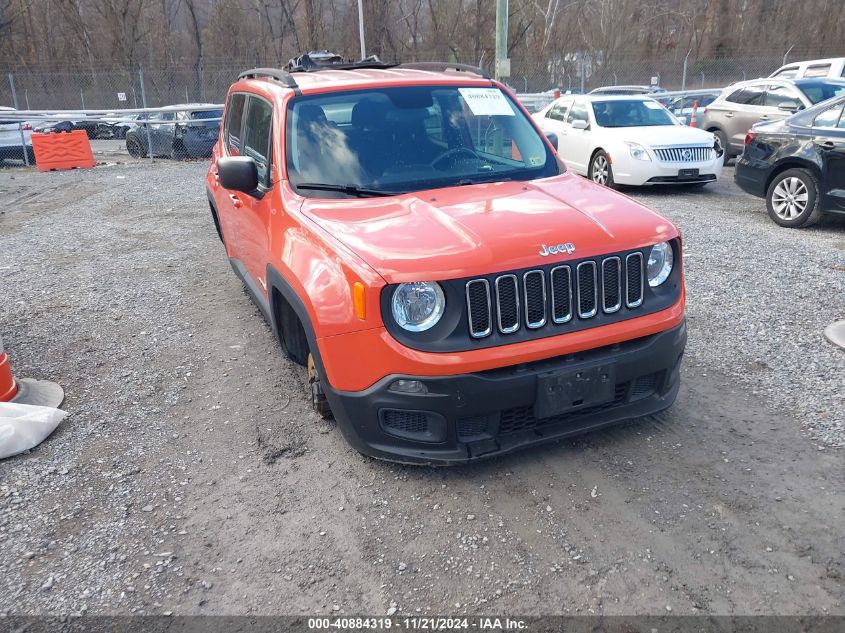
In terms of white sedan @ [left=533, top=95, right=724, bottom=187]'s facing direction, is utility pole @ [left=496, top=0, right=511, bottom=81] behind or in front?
behind

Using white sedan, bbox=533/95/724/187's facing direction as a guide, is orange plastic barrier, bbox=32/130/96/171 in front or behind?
behind

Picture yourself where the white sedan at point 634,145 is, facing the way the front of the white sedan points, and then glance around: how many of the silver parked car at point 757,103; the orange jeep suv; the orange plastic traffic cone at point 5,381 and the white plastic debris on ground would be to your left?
1

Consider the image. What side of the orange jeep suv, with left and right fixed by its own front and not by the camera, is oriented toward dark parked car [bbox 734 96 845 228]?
left

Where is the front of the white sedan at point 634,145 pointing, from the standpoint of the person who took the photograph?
facing the viewer and to the right of the viewer

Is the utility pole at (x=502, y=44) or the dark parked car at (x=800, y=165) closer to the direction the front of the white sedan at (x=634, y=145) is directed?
the dark parked car
